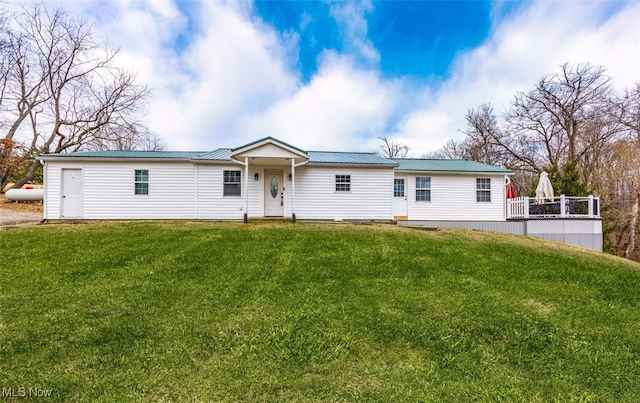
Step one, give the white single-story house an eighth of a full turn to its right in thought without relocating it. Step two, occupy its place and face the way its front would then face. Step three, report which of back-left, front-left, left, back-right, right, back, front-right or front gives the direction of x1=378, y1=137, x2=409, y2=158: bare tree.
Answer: back

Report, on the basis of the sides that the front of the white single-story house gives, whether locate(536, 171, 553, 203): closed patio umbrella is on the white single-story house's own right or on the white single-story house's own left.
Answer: on the white single-story house's own left

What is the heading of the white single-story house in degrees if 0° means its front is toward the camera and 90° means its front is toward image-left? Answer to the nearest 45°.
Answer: approximately 0°
